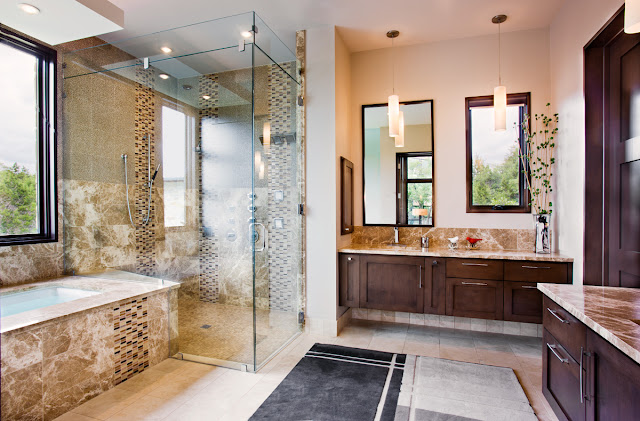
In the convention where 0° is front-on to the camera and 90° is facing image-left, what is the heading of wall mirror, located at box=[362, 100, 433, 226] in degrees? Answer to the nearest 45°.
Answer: approximately 0°

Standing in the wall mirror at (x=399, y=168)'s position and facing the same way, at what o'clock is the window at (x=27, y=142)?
The window is roughly at 2 o'clock from the wall mirror.

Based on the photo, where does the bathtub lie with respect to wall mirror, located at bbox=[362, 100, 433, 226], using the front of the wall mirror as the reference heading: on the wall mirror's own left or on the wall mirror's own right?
on the wall mirror's own right

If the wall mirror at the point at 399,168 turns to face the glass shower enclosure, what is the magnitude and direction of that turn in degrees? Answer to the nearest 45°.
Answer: approximately 45° to its right

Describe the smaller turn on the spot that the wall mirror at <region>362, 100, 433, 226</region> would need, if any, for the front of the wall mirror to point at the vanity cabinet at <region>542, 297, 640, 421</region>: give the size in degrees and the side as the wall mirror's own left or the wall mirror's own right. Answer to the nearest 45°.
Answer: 0° — it already faces it

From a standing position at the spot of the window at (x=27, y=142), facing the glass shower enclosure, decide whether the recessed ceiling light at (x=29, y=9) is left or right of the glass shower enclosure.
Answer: right

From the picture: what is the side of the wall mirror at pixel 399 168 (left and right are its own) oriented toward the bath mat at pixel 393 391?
front

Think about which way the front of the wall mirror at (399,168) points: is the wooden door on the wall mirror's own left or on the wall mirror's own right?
on the wall mirror's own left

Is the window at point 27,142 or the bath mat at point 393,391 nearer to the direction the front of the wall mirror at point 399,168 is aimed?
the bath mat

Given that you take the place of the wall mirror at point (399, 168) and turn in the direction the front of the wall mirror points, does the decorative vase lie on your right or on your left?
on your left
